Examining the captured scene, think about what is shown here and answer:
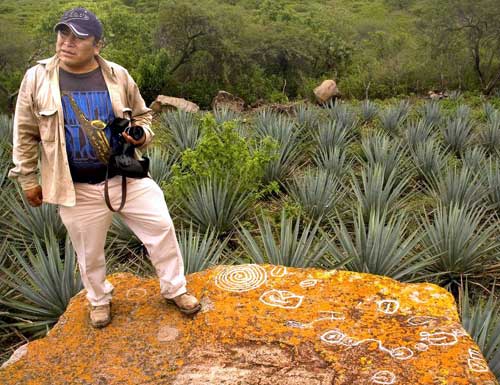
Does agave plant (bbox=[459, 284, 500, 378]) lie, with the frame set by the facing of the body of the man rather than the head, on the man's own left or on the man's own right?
on the man's own left

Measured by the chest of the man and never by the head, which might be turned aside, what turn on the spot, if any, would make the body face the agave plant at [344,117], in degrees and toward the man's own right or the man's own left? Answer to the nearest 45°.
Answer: approximately 135° to the man's own left

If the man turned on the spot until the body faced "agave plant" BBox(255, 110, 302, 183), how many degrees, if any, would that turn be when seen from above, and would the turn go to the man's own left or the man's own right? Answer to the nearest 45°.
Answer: approximately 135° to the man's own left

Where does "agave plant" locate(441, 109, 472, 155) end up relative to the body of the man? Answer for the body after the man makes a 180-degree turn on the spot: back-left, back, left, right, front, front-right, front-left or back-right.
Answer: front-right

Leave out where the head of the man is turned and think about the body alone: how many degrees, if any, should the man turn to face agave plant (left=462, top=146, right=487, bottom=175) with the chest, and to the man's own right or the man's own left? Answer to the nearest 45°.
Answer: approximately 135° to the man's own left

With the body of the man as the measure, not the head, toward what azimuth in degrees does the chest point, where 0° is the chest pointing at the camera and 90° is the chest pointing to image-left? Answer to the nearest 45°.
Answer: approximately 0°

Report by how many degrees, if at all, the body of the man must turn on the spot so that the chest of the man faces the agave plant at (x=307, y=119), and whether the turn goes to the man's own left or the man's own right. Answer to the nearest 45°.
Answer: approximately 135° to the man's own left

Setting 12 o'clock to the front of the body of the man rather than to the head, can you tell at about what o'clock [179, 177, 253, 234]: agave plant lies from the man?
The agave plant is roughly at 7 o'clock from the man.

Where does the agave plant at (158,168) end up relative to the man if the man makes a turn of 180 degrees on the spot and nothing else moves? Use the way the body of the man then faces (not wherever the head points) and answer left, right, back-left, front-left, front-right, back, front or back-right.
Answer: front
